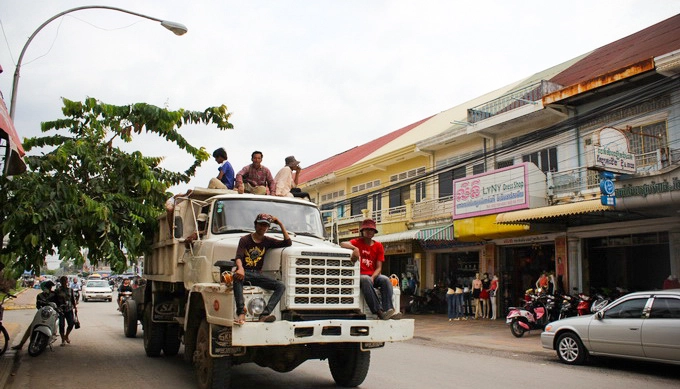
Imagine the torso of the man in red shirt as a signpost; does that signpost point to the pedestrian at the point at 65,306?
no

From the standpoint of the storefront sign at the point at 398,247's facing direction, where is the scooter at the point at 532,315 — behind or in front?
in front

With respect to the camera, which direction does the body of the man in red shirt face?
toward the camera

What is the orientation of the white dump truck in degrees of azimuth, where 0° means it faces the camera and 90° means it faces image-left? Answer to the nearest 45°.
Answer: approximately 315°

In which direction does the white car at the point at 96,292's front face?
toward the camera

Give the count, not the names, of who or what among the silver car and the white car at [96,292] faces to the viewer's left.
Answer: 1

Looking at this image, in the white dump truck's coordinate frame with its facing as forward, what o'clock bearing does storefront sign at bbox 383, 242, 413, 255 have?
The storefront sign is roughly at 8 o'clock from the white dump truck.

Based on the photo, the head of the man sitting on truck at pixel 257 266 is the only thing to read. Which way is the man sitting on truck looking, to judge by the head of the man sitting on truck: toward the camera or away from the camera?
toward the camera

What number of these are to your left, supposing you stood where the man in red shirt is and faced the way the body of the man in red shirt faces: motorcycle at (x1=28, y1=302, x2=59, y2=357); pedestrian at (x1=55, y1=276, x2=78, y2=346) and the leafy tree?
0

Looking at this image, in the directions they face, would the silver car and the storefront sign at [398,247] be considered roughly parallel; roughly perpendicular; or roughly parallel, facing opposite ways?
roughly perpendicular

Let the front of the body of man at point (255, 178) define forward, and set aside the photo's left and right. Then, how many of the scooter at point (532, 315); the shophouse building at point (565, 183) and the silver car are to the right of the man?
0

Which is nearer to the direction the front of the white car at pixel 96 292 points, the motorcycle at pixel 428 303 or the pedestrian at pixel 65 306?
the pedestrian

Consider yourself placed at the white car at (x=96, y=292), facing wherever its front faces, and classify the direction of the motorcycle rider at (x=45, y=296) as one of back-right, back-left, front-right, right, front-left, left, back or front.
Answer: front
